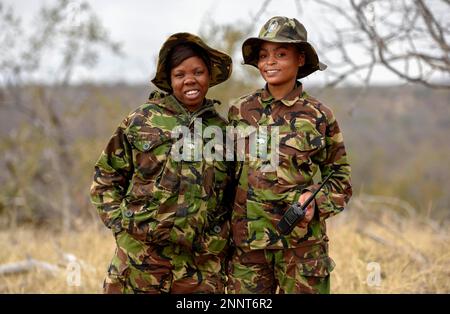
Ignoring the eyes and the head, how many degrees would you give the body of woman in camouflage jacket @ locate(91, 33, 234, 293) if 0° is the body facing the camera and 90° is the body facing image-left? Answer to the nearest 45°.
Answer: approximately 315°

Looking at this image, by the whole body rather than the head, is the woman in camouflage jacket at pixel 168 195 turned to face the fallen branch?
no

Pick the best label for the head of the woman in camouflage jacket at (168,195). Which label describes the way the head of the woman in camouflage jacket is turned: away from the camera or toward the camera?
toward the camera
